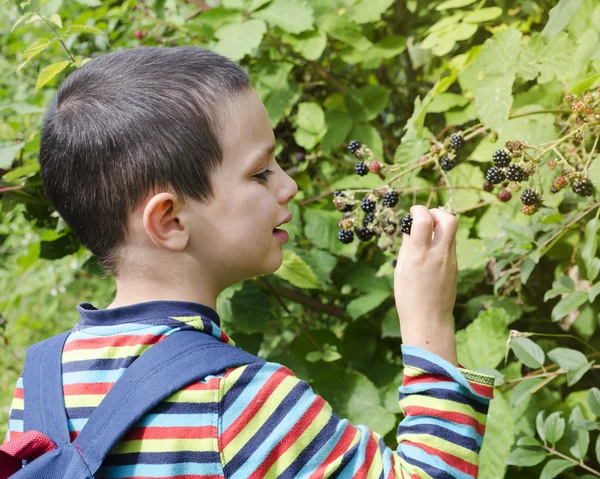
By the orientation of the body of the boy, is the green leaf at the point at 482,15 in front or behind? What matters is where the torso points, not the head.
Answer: in front

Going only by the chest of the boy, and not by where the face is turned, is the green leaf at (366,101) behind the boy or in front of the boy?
in front

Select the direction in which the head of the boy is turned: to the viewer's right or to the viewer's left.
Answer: to the viewer's right

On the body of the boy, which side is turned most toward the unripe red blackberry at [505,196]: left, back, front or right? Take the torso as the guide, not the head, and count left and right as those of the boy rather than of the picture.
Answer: front

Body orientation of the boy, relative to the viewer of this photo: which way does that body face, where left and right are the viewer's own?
facing away from the viewer and to the right of the viewer
